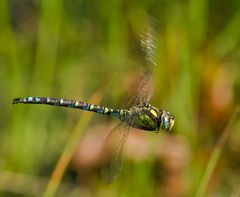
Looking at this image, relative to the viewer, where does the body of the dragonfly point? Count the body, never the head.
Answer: to the viewer's right
